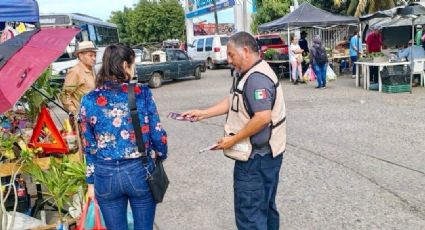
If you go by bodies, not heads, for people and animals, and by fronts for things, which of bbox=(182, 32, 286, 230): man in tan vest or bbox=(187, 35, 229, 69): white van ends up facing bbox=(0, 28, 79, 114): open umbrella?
the man in tan vest

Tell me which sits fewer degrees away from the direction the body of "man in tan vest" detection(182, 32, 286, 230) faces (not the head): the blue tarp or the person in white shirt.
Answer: the blue tarp

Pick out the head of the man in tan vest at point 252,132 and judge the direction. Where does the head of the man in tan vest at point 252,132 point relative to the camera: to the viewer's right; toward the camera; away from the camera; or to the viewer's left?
to the viewer's left

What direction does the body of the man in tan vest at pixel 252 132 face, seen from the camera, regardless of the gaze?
to the viewer's left

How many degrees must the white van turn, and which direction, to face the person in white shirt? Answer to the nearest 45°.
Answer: approximately 135° to its left

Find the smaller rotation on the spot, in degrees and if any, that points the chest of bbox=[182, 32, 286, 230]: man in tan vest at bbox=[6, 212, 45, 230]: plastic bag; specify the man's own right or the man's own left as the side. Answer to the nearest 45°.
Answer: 0° — they already face it

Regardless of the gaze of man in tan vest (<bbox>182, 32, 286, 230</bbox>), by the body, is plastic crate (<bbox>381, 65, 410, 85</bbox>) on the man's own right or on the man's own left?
on the man's own right

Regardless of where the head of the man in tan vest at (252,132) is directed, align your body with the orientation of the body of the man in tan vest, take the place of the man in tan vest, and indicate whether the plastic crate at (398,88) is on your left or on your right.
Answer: on your right
